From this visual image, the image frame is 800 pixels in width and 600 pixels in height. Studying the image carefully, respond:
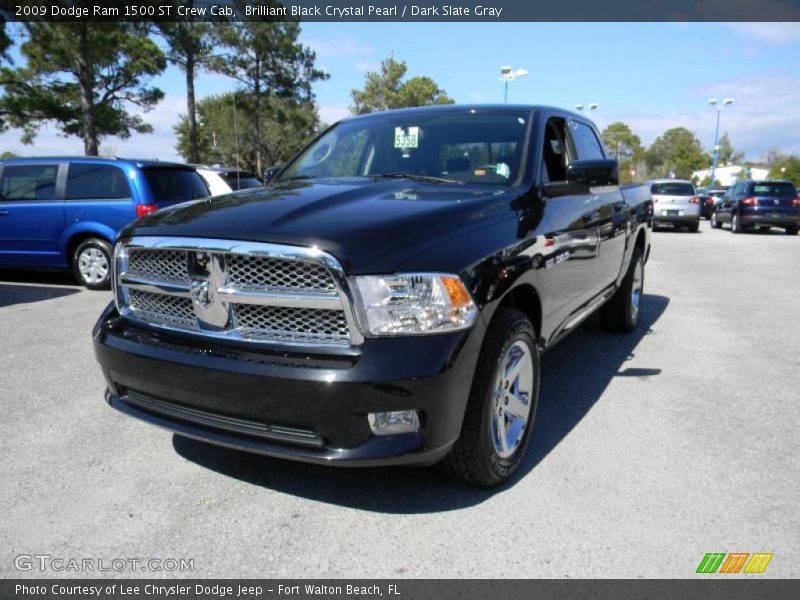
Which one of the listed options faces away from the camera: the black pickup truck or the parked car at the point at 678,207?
the parked car

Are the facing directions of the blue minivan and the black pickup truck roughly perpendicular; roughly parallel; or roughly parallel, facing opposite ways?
roughly perpendicular

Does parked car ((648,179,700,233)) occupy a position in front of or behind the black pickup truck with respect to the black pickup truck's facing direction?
behind

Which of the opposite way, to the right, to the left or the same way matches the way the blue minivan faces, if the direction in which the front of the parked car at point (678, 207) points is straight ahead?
to the left

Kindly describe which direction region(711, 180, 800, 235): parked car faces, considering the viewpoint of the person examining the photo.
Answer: facing away from the viewer and to the left of the viewer

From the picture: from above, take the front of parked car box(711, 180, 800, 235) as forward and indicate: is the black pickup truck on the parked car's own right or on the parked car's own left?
on the parked car's own left

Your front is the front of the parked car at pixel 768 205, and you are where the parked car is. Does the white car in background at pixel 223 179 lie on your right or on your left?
on your left

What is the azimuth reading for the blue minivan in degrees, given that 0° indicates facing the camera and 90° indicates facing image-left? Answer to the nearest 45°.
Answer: approximately 135°

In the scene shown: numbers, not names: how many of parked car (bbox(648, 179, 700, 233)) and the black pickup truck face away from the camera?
1

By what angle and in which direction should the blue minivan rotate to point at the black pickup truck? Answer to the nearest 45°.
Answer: approximately 135° to its left

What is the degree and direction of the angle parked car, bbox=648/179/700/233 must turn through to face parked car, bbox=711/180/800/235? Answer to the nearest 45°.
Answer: approximately 90° to its right

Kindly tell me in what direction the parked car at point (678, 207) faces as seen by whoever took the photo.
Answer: facing away from the viewer

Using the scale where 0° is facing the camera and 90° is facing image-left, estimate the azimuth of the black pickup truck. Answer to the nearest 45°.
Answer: approximately 45°

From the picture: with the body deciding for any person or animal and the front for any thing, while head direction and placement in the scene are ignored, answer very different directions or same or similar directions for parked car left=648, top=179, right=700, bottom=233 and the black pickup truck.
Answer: very different directions
